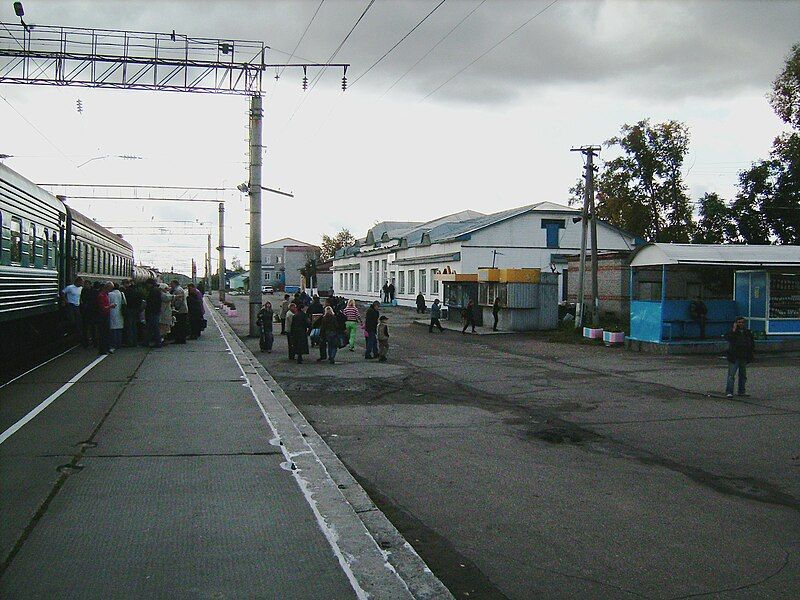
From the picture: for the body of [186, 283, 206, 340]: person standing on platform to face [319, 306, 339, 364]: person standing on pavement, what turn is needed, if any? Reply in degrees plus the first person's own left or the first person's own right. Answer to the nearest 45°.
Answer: approximately 135° to the first person's own left

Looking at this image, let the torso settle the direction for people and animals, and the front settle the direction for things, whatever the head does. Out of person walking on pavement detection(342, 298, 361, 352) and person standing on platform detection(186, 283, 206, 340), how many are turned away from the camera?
1

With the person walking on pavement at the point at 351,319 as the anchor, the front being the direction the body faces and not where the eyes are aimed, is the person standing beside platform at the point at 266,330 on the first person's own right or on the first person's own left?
on the first person's own left

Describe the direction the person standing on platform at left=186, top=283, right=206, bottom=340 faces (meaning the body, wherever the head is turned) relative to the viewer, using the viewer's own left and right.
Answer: facing to the left of the viewer

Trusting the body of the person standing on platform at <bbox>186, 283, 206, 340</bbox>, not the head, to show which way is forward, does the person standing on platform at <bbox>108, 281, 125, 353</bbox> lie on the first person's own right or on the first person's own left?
on the first person's own left

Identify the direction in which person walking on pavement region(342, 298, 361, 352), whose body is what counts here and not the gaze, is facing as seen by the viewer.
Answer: away from the camera

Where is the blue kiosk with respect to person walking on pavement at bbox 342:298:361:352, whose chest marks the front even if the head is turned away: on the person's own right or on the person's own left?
on the person's own right

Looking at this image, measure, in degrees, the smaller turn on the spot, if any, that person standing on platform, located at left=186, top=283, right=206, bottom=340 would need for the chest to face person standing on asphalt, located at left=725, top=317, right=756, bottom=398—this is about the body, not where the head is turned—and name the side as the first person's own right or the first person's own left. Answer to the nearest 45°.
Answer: approximately 135° to the first person's own left

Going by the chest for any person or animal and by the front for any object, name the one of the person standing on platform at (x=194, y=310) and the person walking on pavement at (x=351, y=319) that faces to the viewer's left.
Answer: the person standing on platform at (x=194, y=310)

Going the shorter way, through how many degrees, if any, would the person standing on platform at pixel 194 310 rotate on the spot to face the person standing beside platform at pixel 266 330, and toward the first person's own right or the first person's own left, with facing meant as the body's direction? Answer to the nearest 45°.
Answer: approximately 135° to the first person's own left
